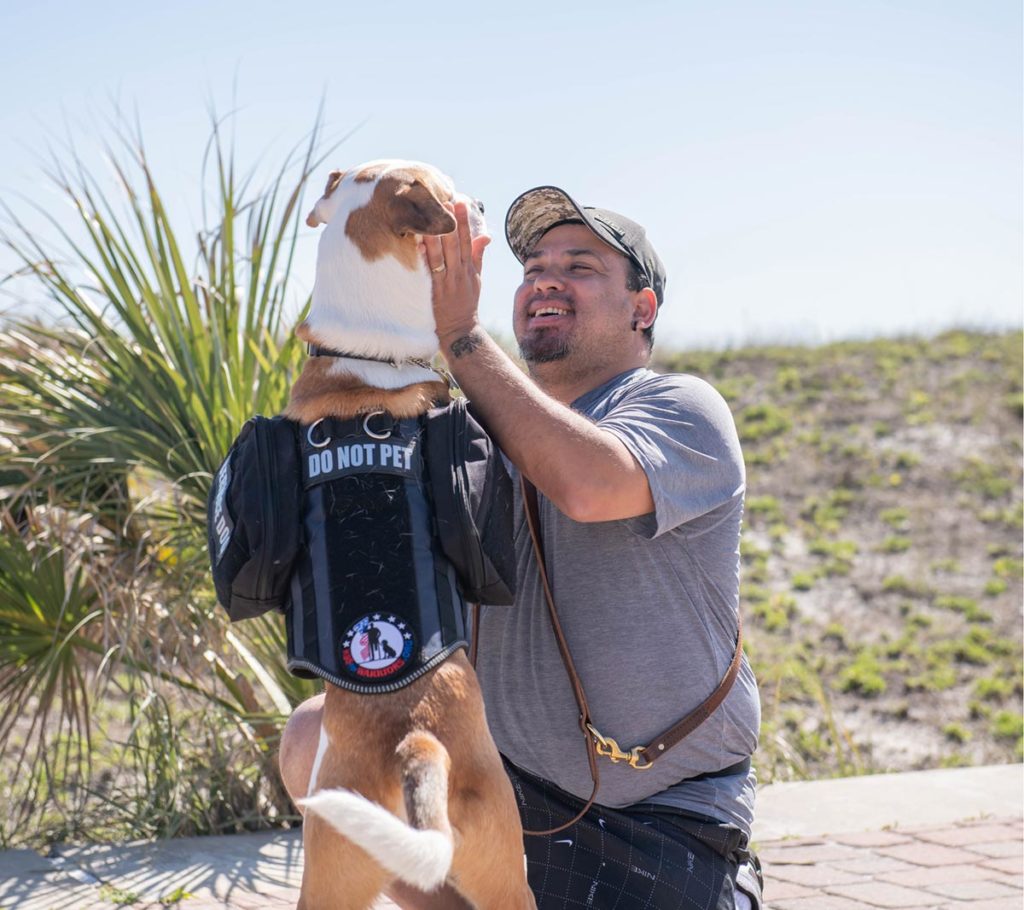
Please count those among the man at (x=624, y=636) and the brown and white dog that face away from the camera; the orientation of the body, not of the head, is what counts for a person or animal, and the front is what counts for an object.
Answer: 1

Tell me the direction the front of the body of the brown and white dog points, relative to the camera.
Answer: away from the camera

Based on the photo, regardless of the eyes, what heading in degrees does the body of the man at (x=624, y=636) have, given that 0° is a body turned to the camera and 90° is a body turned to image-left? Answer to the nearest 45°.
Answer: approximately 45°

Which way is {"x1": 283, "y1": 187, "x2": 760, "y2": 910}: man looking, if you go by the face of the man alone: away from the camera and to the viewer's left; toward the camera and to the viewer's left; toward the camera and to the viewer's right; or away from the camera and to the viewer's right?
toward the camera and to the viewer's left

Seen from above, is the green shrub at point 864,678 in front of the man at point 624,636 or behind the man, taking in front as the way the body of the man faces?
behind

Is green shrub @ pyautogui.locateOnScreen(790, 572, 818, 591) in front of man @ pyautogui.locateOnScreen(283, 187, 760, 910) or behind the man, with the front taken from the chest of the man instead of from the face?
behind

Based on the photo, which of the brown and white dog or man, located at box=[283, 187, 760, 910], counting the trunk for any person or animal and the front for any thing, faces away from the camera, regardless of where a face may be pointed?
the brown and white dog

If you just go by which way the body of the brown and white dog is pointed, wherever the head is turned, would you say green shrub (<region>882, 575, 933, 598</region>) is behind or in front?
in front
